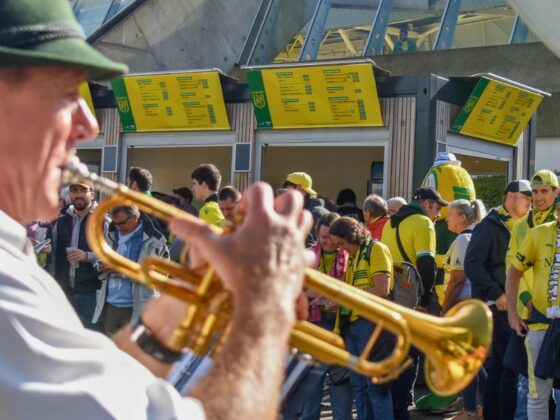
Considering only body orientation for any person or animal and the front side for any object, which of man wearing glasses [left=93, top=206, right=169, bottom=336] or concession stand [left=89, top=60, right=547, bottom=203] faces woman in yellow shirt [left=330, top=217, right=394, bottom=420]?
the concession stand

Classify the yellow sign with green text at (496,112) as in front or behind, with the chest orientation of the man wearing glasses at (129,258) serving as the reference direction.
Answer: behind

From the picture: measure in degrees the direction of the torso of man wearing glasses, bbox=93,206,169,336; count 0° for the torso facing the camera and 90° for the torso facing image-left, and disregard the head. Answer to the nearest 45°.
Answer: approximately 45°

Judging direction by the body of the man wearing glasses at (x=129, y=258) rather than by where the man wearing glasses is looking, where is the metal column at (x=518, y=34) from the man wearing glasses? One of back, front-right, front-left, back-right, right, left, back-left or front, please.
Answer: back

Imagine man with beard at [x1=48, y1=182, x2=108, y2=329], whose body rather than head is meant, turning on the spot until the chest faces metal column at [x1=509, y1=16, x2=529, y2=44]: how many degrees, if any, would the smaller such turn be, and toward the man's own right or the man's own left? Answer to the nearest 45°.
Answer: approximately 135° to the man's own left

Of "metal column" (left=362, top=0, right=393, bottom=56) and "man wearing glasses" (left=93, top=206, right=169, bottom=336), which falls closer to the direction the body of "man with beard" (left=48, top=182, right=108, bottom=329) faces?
the man wearing glasses

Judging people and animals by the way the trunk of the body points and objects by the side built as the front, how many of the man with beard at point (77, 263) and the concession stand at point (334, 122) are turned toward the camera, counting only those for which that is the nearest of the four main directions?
2

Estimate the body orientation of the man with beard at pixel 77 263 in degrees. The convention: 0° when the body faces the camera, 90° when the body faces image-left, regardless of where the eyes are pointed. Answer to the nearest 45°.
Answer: approximately 0°

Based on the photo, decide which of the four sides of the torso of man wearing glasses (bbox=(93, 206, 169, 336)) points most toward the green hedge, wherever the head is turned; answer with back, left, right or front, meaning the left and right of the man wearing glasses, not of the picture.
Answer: back

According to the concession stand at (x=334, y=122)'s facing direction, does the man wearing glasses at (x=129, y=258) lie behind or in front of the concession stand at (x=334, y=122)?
in front

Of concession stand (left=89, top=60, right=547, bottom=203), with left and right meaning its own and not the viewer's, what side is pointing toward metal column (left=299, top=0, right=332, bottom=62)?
back
